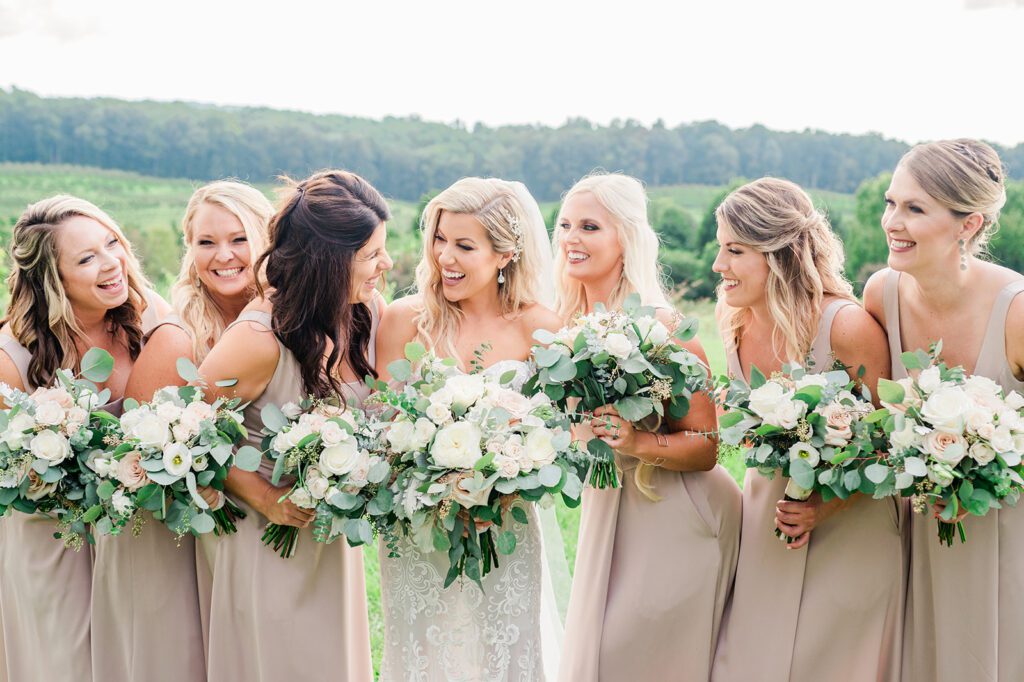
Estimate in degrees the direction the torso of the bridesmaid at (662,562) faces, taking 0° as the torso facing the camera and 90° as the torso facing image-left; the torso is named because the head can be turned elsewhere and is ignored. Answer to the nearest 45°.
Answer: approximately 45°

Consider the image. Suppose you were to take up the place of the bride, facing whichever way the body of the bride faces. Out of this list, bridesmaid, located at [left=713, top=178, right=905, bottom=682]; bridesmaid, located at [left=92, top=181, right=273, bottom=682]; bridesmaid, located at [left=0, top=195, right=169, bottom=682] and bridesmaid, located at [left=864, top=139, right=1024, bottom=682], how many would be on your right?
2

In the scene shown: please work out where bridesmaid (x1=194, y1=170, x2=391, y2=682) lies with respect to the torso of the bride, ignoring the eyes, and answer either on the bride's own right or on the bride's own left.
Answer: on the bride's own right

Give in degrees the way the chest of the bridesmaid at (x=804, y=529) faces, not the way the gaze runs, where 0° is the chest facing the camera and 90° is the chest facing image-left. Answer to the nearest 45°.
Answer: approximately 45°

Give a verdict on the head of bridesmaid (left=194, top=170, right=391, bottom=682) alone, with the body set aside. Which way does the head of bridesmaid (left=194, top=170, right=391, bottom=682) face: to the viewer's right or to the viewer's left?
to the viewer's right

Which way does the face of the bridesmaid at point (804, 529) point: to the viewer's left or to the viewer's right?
to the viewer's left

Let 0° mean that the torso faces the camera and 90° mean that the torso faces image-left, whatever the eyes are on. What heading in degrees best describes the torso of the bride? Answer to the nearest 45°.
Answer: approximately 0°

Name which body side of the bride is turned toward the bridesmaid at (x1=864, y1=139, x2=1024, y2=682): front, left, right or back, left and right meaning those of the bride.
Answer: left

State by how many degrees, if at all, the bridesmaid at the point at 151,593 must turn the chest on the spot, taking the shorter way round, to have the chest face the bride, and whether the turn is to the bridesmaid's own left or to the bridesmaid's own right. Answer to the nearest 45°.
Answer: approximately 45° to the bridesmaid's own left

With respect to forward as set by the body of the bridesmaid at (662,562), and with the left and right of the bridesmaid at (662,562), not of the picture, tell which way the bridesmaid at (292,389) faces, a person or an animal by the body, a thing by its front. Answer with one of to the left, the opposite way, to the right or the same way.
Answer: to the left

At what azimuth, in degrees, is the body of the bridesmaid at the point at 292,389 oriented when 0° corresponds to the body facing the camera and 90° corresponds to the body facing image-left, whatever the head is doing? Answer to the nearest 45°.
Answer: approximately 315°
